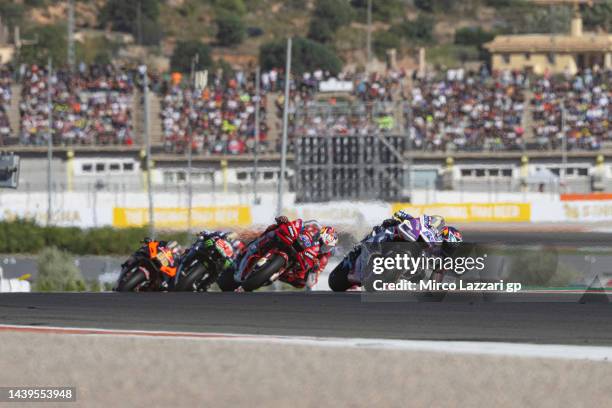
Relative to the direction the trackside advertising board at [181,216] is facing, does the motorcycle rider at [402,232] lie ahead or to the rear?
ahead

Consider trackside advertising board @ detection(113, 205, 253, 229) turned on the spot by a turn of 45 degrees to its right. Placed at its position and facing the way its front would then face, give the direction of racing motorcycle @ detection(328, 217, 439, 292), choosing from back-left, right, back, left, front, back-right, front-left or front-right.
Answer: front-left

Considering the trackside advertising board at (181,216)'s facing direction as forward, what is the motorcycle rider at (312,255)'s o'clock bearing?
The motorcycle rider is roughly at 12 o'clock from the trackside advertising board.

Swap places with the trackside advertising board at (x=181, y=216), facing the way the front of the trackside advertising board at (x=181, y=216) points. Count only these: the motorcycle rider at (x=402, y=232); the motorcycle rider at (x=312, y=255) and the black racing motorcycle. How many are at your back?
0

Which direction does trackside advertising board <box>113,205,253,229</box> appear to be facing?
toward the camera

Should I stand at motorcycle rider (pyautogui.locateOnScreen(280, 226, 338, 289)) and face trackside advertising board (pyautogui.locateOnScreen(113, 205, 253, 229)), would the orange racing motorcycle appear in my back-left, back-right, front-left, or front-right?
front-left

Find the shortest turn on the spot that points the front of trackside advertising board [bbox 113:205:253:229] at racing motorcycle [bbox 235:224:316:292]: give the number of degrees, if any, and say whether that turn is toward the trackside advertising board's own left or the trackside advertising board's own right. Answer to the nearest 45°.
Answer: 0° — it already faces it

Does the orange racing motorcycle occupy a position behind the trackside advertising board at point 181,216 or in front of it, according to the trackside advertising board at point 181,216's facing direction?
in front

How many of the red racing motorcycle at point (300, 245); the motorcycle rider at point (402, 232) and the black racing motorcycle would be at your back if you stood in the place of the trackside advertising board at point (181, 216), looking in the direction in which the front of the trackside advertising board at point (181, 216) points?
0

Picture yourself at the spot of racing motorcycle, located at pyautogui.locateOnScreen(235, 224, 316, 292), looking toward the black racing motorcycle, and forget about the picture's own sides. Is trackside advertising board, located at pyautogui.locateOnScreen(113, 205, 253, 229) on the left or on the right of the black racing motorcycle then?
right

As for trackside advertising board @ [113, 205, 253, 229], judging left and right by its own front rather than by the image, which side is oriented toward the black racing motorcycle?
front

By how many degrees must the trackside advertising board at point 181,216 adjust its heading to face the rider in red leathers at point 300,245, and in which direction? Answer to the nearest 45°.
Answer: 0° — it already faces them
